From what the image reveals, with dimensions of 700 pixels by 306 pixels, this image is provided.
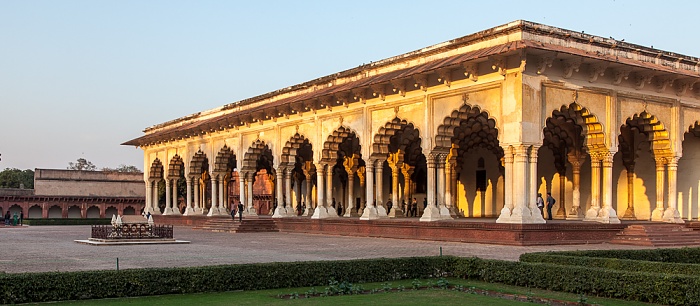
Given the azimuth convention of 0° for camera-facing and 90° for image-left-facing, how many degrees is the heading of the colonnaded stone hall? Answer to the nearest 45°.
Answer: approximately 45°

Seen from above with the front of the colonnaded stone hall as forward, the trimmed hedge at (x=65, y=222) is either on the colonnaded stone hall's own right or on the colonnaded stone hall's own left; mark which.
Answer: on the colonnaded stone hall's own right

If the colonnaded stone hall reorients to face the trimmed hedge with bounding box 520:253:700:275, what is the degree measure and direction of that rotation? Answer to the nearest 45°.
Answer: approximately 45° to its left

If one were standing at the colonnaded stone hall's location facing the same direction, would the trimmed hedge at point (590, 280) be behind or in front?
in front

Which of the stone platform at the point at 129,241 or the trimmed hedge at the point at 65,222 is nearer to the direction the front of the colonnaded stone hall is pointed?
the stone platform

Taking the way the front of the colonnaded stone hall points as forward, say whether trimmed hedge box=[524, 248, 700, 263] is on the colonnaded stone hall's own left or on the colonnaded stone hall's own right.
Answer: on the colonnaded stone hall's own left

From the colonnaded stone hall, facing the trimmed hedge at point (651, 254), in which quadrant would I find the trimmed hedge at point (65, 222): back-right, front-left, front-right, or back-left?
back-right
